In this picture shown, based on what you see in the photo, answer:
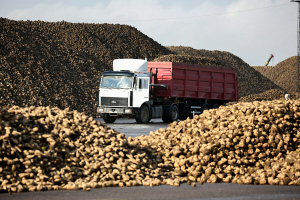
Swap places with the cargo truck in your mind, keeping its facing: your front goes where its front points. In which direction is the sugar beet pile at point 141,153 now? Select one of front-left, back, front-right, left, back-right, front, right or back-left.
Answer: front-left

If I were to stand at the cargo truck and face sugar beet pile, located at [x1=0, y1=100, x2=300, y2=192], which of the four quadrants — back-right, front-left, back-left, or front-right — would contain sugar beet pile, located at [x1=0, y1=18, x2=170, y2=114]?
back-right

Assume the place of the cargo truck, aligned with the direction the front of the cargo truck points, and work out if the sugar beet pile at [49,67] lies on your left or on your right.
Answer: on your right

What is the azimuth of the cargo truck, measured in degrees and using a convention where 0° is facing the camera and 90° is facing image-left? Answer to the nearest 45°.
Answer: approximately 45°
